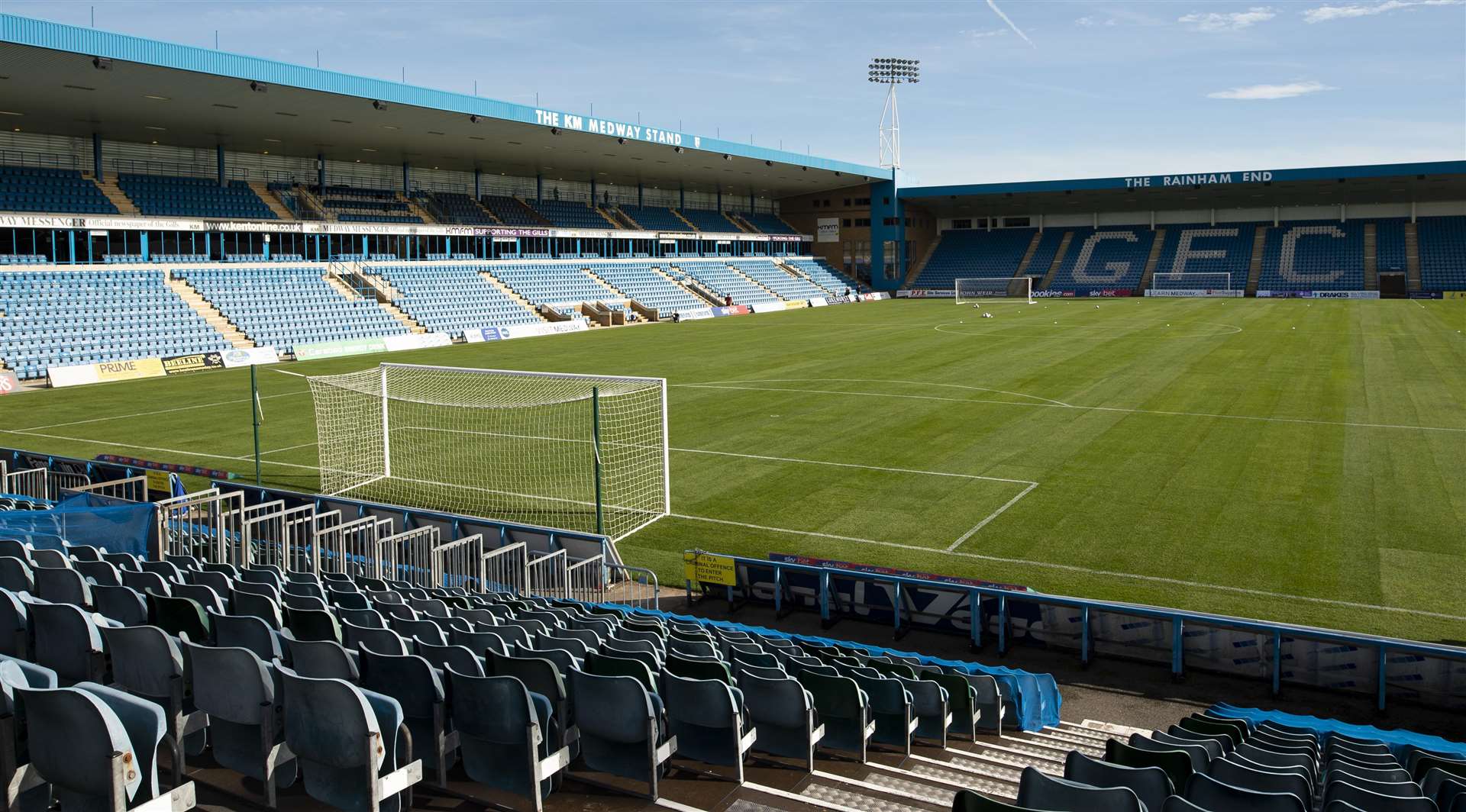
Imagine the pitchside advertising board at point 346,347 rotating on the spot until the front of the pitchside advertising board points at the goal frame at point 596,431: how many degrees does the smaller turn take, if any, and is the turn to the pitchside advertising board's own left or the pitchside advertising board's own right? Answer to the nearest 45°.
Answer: approximately 45° to the pitchside advertising board's own right

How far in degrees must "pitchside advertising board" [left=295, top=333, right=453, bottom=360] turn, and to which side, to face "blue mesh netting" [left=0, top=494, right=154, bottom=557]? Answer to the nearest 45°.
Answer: approximately 45° to its right

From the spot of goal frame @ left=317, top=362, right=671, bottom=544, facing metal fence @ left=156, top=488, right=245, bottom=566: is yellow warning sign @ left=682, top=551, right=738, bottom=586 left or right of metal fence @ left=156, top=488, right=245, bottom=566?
left

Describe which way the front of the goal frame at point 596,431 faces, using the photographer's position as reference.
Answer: facing away from the viewer and to the right of the viewer

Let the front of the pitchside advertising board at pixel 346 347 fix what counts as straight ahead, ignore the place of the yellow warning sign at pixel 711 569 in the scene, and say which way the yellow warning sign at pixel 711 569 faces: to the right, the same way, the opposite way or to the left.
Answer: to the right

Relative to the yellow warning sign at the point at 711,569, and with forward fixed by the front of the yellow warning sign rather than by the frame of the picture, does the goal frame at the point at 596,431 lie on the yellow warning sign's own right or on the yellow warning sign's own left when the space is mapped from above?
on the yellow warning sign's own right

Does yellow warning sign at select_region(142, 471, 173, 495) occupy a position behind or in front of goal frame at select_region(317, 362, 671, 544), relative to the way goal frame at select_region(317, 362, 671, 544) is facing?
behind

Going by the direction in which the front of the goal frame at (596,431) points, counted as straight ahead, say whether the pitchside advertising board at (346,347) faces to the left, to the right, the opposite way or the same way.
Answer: to the right

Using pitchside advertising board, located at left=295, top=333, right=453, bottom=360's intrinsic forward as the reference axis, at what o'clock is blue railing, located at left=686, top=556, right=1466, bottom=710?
The blue railing is roughly at 1 o'clock from the pitchside advertising board.

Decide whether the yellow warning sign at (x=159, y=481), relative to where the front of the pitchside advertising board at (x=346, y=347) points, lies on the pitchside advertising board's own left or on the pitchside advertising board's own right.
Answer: on the pitchside advertising board's own right

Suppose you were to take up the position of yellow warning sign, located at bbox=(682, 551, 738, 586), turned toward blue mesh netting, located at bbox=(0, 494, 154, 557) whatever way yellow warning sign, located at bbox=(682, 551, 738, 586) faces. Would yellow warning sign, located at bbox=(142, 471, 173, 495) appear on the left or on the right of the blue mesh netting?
right

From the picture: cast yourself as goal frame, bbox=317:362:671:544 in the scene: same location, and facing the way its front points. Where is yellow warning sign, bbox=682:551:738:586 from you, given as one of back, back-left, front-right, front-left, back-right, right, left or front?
back-right

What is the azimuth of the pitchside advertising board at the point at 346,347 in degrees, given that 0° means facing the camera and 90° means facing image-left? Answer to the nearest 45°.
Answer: approximately 315°
